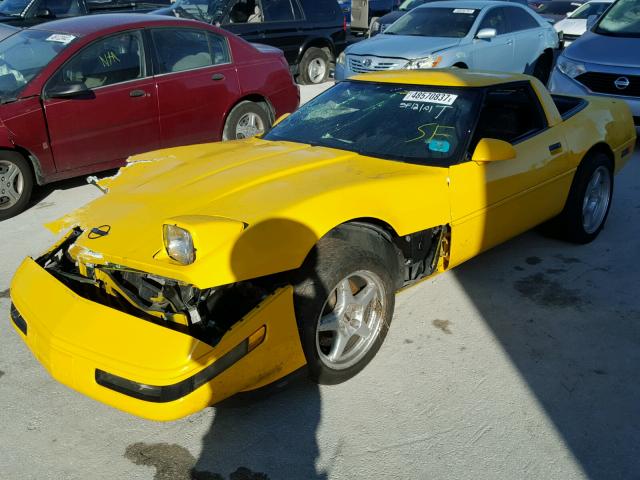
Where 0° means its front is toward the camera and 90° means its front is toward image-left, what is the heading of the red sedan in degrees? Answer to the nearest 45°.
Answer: approximately 45°

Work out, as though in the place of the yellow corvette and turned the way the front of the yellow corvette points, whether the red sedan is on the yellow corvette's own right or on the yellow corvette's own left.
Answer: on the yellow corvette's own right

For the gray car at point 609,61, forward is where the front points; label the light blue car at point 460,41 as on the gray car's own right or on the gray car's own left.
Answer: on the gray car's own right

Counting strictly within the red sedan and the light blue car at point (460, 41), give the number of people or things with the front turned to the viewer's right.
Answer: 0

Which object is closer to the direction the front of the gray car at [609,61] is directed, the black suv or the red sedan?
the red sedan

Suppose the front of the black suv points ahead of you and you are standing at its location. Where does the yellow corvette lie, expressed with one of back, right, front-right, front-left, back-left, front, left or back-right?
front-left

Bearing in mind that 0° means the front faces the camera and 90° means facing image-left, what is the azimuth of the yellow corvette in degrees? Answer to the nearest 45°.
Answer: approximately 45°

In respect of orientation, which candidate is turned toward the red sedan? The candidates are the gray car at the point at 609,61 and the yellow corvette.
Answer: the gray car

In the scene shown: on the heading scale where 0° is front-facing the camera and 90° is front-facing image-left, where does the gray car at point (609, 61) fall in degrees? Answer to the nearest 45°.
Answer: approximately 45°

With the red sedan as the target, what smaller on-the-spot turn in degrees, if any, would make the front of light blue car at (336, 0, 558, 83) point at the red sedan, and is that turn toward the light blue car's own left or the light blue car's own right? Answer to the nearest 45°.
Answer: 0° — it already faces it

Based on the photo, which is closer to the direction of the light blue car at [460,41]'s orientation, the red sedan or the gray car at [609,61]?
the red sedan

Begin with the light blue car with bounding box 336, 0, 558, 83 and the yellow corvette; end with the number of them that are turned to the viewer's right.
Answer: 0
